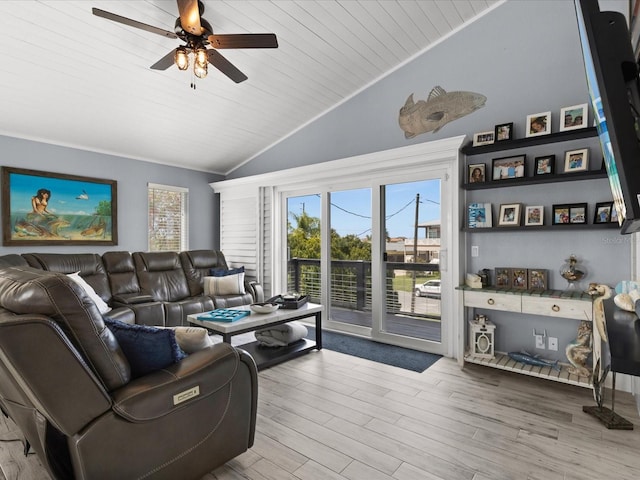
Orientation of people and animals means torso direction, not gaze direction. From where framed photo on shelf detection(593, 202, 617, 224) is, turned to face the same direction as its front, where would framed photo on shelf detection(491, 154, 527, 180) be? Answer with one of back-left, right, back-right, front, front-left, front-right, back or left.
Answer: right

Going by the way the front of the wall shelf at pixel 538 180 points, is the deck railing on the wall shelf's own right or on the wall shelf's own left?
on the wall shelf's own right

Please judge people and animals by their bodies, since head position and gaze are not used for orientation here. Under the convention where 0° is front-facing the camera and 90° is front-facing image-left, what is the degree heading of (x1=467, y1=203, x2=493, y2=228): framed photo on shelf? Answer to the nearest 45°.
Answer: approximately 0°

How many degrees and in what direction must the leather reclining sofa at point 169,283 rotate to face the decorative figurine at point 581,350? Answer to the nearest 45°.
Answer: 0° — it already faces it

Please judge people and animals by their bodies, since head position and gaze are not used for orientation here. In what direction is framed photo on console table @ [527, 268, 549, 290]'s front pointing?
toward the camera

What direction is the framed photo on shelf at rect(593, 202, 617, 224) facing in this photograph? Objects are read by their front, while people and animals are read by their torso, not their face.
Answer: toward the camera

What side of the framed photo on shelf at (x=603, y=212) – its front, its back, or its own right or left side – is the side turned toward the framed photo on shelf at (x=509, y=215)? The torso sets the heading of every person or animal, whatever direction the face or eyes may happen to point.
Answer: right

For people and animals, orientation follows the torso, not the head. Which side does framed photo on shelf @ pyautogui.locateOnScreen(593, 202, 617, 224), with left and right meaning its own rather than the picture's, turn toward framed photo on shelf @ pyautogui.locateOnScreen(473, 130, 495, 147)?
right

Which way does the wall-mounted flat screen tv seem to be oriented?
to the viewer's left

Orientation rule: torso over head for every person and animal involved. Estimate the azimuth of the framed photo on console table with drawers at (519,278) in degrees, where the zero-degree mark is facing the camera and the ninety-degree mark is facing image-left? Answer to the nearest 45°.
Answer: approximately 0°
